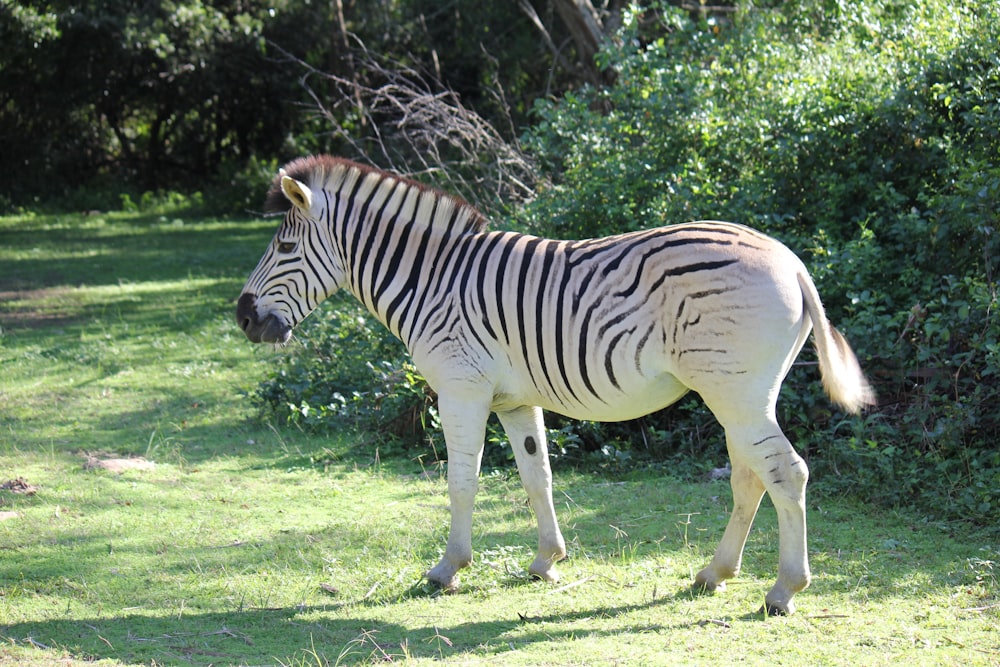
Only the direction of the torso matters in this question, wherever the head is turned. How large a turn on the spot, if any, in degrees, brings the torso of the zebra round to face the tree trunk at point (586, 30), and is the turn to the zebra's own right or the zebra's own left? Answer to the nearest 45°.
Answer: approximately 90° to the zebra's own right

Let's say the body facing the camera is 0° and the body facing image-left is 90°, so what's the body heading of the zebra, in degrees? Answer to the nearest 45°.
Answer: approximately 90°

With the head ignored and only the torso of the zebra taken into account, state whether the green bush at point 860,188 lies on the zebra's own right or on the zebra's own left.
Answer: on the zebra's own right

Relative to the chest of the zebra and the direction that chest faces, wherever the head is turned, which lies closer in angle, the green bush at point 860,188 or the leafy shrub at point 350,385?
the leafy shrub
